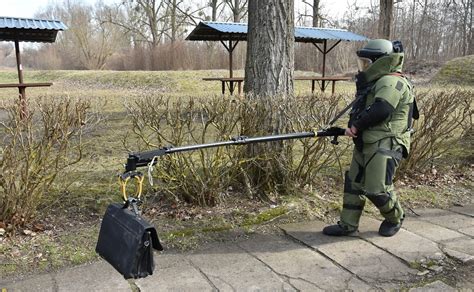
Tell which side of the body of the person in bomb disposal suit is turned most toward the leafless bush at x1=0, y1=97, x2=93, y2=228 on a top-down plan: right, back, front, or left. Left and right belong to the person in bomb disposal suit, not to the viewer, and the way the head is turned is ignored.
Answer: front

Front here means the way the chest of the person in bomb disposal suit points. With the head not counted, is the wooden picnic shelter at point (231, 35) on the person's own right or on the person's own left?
on the person's own right

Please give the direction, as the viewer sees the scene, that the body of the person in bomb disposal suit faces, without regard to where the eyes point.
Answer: to the viewer's left

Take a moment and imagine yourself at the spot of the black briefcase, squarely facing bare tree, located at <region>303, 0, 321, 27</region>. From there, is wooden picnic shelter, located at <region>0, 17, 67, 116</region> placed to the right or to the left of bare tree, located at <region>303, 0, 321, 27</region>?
left

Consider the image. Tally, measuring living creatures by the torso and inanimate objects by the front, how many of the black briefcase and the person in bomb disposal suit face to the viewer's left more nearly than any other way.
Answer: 1

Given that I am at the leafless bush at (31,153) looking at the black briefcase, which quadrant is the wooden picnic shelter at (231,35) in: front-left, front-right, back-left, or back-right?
back-left
